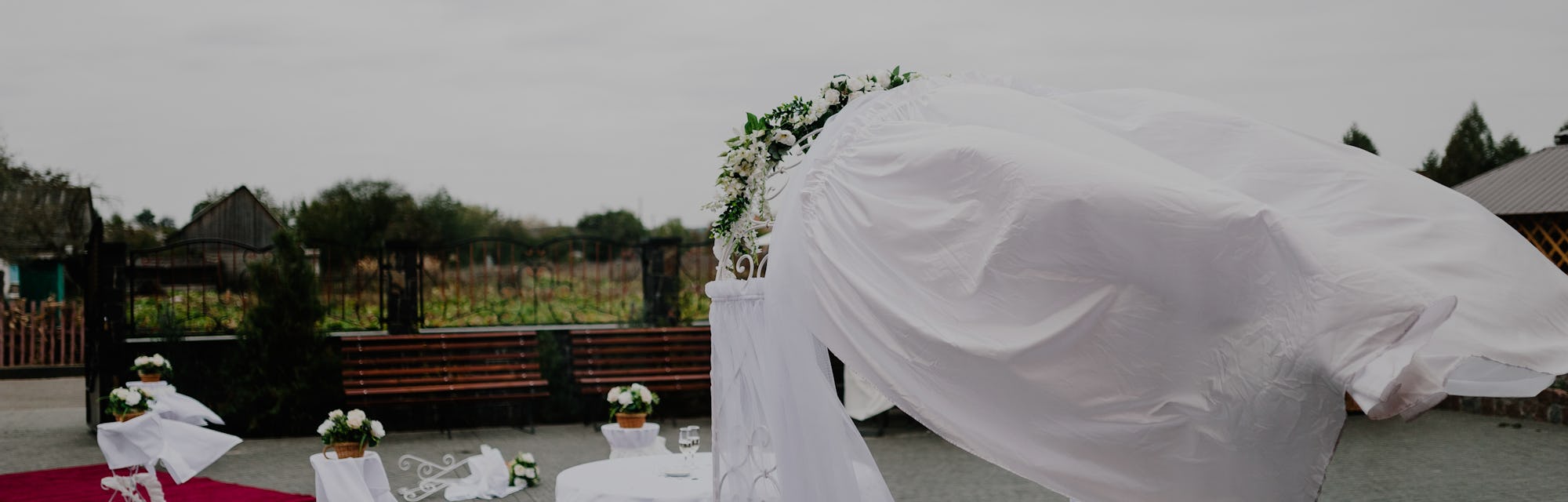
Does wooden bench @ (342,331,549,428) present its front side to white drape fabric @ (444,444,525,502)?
yes

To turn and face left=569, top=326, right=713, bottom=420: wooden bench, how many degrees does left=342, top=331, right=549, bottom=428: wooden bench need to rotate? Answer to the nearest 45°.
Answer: approximately 90° to its left

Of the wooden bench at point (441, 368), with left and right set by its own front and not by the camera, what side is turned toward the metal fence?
back

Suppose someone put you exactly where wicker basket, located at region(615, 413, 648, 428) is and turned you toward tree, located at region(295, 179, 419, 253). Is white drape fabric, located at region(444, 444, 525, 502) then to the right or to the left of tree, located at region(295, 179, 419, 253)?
left

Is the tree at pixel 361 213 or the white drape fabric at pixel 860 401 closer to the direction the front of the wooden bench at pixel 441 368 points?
the white drape fabric

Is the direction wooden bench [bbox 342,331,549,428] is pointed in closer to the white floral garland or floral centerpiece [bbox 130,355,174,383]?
the white floral garland

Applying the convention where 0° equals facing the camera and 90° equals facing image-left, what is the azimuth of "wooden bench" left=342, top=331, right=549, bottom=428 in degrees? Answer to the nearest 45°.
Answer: approximately 0°

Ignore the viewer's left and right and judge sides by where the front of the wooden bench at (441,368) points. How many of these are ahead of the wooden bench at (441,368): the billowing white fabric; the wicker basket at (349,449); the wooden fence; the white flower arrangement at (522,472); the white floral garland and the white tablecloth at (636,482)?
5

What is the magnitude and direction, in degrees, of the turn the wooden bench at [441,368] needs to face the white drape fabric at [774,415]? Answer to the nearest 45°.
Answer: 0° — it already faces it

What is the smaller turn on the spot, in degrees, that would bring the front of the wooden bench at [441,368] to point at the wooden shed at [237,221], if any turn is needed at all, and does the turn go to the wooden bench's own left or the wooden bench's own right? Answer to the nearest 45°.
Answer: approximately 180°

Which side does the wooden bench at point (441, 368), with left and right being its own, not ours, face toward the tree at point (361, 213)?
back
